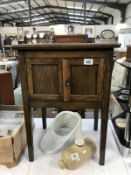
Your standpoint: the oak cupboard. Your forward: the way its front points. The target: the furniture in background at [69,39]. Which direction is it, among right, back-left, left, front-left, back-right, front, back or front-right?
back

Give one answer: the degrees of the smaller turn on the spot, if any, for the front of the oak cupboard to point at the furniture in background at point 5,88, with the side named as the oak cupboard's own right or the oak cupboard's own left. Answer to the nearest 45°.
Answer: approximately 135° to the oak cupboard's own right

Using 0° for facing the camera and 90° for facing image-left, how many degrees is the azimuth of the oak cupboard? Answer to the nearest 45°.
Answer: approximately 0°
